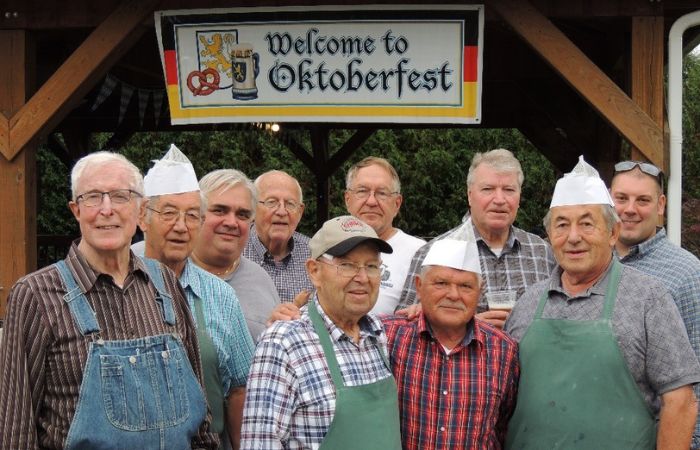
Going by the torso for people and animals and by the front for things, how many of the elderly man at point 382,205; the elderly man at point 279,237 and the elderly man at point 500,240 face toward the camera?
3

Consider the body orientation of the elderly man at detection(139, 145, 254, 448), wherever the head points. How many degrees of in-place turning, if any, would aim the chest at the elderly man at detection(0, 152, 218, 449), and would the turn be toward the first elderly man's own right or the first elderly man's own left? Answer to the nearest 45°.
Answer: approximately 45° to the first elderly man's own right

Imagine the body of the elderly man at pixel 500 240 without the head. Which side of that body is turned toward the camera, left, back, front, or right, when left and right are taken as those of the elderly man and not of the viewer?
front

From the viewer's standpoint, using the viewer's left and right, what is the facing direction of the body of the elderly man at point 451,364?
facing the viewer

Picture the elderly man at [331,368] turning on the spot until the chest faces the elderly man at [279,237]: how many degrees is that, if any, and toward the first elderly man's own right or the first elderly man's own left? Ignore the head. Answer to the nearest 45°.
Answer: approximately 135° to the first elderly man's own left

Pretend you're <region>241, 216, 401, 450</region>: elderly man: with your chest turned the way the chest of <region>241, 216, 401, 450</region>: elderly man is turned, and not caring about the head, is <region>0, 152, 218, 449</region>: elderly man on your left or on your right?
on your right

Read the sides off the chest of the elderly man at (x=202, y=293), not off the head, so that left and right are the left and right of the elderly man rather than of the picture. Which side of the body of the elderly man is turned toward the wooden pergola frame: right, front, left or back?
back

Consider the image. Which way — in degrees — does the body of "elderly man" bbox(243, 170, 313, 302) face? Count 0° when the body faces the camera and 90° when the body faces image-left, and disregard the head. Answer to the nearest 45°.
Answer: approximately 0°

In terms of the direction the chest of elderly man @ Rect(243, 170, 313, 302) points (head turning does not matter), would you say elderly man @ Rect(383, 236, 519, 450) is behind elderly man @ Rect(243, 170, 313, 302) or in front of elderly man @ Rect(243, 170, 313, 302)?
in front

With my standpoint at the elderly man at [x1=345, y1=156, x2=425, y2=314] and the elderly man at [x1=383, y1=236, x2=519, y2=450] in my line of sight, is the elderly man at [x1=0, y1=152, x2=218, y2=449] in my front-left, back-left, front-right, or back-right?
front-right
